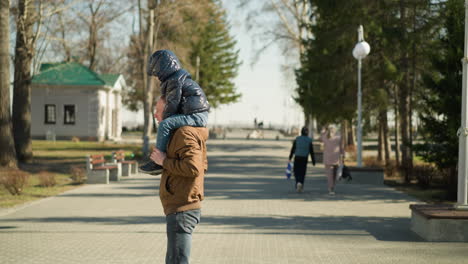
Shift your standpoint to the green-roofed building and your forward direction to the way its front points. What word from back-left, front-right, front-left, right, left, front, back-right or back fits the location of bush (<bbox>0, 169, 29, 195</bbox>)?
right

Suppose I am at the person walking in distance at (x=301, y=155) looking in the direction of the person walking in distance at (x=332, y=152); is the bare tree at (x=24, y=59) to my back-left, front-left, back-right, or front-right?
back-left
